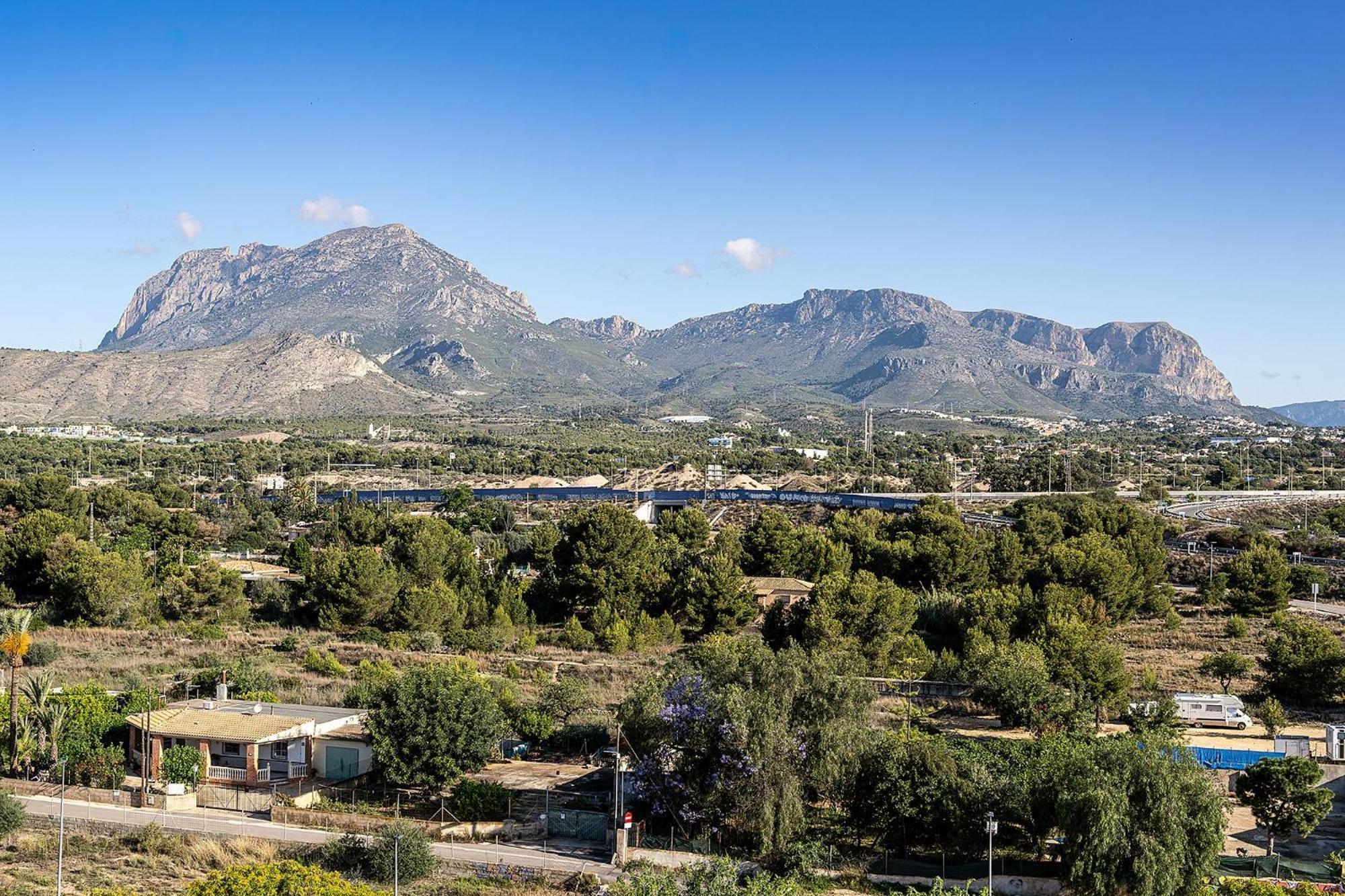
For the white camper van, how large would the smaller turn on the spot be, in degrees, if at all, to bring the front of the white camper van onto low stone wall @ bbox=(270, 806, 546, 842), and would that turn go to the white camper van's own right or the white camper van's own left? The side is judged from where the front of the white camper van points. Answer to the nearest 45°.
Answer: approximately 135° to the white camper van's own right

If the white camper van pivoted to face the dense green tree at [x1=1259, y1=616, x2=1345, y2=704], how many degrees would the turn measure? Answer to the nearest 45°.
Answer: approximately 45° to its left

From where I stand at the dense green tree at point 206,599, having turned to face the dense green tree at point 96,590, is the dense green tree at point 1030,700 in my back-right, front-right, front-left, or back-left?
back-left

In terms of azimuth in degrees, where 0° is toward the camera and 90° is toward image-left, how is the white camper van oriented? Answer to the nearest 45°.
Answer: approximately 270°

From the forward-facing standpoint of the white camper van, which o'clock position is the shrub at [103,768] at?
The shrub is roughly at 5 o'clock from the white camper van.

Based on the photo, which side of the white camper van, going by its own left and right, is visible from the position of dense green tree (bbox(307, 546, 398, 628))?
back

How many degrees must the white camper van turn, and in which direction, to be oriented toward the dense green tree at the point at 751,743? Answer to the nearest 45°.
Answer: approximately 135° to its right

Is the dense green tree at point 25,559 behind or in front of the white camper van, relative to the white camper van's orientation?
behind

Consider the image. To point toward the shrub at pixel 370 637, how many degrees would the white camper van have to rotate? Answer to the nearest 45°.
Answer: approximately 180°

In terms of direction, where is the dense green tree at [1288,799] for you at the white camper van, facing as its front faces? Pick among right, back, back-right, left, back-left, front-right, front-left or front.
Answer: right

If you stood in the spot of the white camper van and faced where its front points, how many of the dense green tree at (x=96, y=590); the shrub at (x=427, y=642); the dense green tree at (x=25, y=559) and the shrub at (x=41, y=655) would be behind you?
4

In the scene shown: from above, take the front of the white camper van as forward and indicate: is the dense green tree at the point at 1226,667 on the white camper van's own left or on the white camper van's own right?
on the white camper van's own left

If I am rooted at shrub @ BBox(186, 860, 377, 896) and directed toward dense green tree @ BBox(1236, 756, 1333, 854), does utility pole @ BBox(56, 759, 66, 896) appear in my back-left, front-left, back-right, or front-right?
back-left

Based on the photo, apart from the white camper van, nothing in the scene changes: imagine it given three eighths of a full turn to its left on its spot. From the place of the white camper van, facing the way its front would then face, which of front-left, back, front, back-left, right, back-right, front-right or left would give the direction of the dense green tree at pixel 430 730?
left

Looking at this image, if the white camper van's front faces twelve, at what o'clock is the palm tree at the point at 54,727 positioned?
The palm tree is roughly at 5 o'clock from the white camper van.

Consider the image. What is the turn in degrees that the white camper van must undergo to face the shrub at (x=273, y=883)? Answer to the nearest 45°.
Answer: approximately 135° to its right

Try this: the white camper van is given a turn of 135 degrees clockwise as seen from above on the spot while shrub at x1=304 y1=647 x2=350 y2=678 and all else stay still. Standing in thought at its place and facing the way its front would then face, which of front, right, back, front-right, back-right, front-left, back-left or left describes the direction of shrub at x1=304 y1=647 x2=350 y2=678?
front-right
